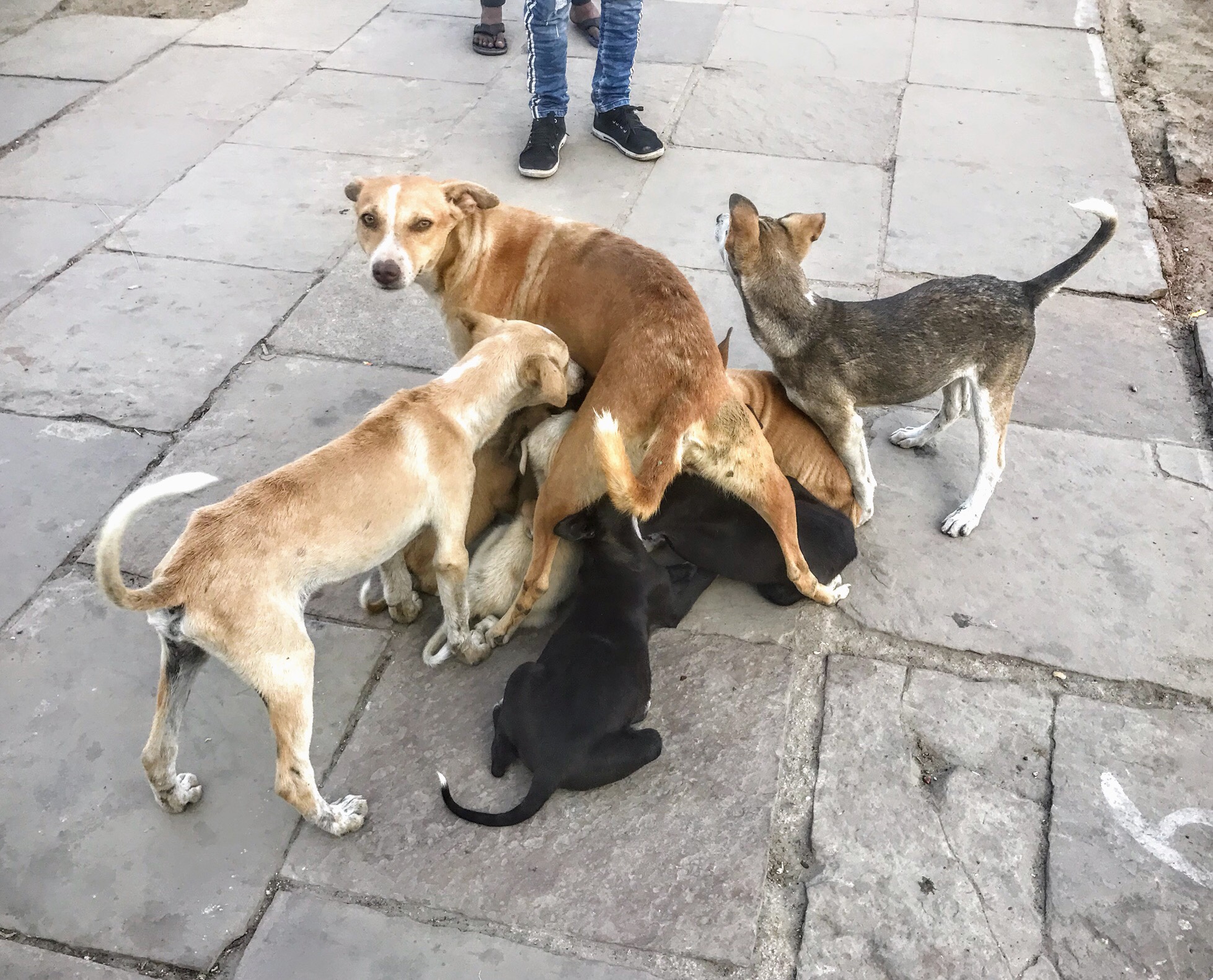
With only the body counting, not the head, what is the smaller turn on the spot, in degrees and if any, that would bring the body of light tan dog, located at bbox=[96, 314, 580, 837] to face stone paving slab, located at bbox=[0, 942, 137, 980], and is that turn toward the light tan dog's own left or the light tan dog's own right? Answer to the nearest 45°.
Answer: approximately 180°

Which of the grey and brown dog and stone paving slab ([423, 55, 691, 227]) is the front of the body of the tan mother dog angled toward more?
the stone paving slab

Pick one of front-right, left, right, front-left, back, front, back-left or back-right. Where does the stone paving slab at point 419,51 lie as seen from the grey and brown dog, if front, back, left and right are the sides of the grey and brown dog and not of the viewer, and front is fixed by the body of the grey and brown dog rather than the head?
front-right

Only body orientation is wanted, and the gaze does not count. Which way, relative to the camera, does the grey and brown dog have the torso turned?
to the viewer's left

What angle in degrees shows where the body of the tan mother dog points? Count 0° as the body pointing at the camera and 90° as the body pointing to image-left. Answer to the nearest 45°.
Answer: approximately 135°

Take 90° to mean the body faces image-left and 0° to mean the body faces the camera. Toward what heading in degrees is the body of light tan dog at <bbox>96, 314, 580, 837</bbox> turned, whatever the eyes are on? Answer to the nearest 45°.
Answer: approximately 225°

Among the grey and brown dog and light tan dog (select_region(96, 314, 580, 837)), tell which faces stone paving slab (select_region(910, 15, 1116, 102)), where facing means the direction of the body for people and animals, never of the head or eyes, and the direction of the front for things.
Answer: the light tan dog

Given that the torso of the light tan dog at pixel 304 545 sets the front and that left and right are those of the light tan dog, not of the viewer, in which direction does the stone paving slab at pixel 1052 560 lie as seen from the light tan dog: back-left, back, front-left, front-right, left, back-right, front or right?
front-right

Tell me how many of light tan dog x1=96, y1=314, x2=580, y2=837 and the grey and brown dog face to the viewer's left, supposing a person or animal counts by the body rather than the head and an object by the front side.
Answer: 1

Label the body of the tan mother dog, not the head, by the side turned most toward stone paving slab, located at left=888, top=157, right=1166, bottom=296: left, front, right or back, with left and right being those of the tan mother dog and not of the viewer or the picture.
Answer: right

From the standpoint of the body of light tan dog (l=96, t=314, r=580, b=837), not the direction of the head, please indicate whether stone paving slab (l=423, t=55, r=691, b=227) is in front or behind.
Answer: in front

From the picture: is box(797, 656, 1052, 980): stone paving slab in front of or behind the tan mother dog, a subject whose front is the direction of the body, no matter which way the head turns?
behind

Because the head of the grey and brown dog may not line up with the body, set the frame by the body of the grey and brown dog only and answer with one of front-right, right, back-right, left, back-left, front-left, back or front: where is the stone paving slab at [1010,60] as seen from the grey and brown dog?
right

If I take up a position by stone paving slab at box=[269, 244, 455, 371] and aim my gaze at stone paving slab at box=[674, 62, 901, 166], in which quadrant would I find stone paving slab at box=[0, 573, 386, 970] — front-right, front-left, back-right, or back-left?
back-right

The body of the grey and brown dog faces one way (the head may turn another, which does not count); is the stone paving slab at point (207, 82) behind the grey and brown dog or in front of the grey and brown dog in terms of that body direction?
in front

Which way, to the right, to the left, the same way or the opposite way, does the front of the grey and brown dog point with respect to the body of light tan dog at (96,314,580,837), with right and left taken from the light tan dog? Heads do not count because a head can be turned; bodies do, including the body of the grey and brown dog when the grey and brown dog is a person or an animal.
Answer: to the left

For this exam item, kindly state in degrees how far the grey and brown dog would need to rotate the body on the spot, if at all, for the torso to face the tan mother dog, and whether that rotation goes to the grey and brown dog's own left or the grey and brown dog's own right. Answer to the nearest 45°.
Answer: approximately 45° to the grey and brown dog's own left

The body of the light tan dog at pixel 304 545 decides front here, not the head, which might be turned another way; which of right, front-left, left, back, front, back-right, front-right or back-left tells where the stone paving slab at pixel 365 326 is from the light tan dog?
front-left
